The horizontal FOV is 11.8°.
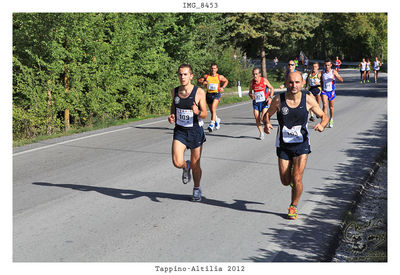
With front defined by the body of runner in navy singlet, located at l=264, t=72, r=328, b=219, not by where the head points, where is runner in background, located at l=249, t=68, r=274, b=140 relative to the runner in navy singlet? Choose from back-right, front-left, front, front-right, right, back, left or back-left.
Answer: back

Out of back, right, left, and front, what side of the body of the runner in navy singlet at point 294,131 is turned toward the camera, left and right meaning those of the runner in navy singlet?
front

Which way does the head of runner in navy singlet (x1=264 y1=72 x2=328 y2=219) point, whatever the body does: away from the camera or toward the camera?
toward the camera

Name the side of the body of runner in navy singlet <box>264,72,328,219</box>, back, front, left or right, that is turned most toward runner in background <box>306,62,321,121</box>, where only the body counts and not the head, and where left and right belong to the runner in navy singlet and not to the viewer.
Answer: back
